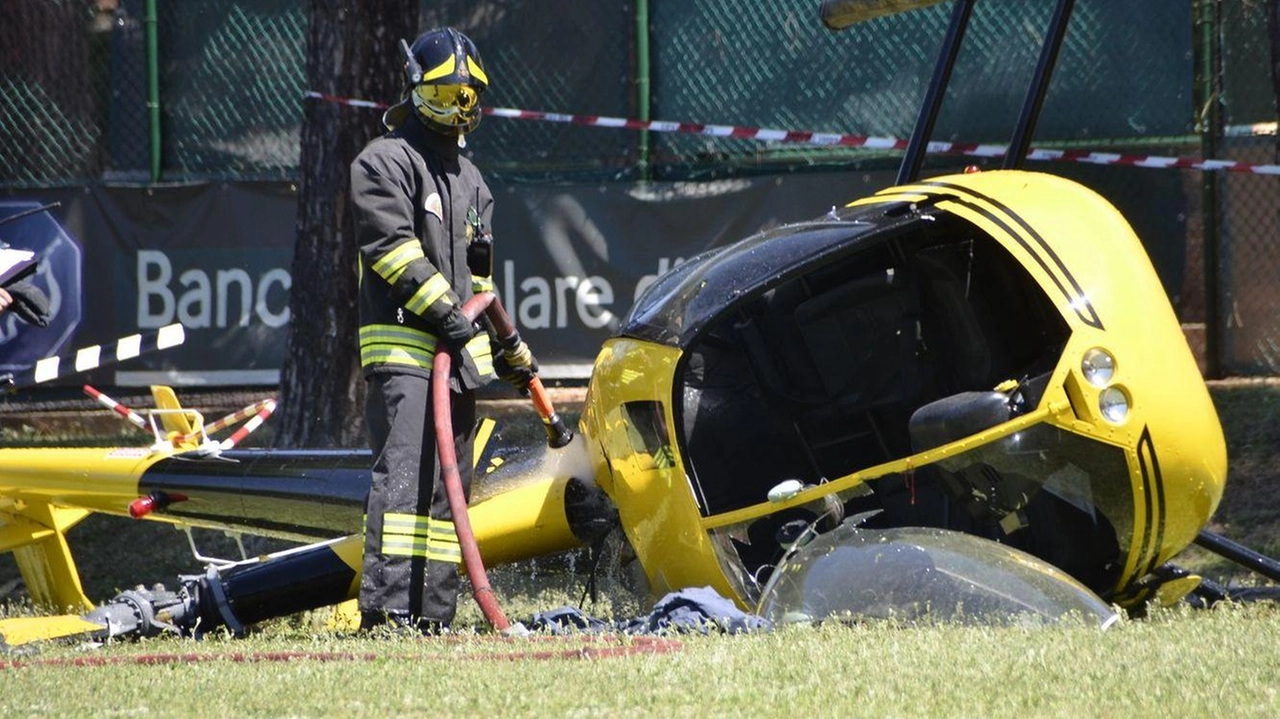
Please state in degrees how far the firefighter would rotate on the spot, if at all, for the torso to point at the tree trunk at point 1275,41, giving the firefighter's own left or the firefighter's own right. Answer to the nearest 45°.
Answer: approximately 90° to the firefighter's own left

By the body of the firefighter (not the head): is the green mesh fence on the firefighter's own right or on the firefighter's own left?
on the firefighter's own left

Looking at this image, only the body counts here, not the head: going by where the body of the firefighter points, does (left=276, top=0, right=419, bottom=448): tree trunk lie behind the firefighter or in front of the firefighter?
behind

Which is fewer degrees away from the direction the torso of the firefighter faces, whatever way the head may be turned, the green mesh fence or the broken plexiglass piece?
the broken plexiglass piece

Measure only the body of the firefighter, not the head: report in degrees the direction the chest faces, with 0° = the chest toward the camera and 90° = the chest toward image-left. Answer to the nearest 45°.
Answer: approximately 315°

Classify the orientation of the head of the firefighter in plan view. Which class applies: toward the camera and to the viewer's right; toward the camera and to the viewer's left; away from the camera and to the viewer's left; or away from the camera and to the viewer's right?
toward the camera and to the viewer's right

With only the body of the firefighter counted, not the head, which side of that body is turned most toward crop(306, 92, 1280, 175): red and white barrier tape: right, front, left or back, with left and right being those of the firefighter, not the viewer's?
left

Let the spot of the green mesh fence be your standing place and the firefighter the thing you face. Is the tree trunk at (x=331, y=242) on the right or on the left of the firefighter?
right
